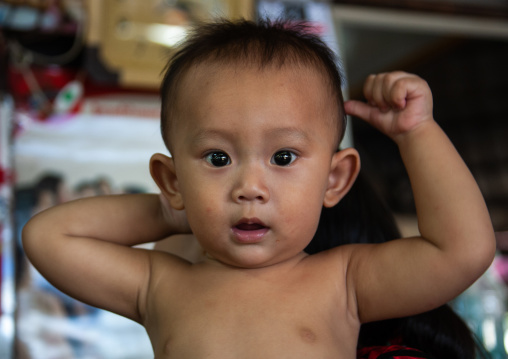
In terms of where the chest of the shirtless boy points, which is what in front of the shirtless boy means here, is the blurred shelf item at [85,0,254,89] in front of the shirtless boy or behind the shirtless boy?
behind

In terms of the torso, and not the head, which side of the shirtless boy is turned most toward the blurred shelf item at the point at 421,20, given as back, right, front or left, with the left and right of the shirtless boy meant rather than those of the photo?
back

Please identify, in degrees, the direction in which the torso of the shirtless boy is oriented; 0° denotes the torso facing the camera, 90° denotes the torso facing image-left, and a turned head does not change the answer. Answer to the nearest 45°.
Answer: approximately 0°

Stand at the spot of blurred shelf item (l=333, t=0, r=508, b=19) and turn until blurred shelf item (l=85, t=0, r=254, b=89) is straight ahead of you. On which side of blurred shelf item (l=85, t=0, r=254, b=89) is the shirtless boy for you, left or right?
left

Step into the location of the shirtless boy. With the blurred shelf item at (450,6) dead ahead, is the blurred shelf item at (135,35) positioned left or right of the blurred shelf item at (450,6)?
left

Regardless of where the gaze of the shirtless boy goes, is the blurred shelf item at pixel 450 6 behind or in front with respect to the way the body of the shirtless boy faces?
behind
